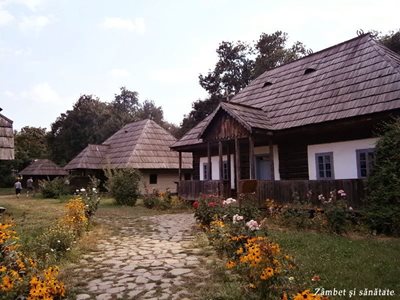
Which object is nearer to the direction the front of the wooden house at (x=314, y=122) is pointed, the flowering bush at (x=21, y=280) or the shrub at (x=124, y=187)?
the flowering bush

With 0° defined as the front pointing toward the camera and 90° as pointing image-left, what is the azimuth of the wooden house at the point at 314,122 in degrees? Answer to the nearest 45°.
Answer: approximately 45°

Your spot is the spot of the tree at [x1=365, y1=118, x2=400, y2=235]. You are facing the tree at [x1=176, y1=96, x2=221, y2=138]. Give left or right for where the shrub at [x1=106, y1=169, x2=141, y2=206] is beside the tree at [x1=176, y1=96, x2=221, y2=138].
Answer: left

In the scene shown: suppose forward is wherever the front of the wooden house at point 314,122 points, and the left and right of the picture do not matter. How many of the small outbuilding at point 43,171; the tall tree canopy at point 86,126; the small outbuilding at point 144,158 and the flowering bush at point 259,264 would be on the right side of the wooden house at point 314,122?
3

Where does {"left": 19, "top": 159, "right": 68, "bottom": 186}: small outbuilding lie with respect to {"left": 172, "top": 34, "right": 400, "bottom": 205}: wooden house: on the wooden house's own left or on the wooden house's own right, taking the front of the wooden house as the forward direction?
on the wooden house's own right

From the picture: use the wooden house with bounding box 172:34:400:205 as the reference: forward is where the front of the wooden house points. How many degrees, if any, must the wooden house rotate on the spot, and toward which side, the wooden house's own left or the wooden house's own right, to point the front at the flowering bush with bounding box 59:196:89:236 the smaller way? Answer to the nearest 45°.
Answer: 0° — it already faces it

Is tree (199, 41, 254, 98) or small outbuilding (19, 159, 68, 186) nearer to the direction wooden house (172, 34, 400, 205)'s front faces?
the small outbuilding

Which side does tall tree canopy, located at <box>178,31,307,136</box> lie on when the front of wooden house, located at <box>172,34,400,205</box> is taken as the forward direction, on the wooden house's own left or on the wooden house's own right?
on the wooden house's own right

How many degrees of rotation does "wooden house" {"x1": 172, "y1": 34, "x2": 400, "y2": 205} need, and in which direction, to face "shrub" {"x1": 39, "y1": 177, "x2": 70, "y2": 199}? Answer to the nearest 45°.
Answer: approximately 90° to its right

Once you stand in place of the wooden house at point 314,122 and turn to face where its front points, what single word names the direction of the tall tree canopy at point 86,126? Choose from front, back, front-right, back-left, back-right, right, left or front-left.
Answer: right

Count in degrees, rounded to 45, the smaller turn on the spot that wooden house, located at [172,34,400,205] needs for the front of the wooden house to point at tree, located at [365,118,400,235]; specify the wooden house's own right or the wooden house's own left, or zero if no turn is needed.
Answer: approximately 45° to the wooden house's own left

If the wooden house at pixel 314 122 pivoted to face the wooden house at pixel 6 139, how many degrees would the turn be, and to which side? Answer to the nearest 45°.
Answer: approximately 45° to its right

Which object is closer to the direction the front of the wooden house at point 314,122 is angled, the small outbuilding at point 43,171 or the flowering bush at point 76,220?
the flowering bush

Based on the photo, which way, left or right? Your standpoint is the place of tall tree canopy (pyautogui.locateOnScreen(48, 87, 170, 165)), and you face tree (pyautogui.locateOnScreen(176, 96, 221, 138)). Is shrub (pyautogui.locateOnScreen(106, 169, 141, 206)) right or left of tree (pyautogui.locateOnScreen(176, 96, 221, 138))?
right

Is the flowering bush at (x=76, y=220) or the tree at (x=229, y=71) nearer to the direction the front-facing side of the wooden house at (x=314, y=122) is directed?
the flowering bush
